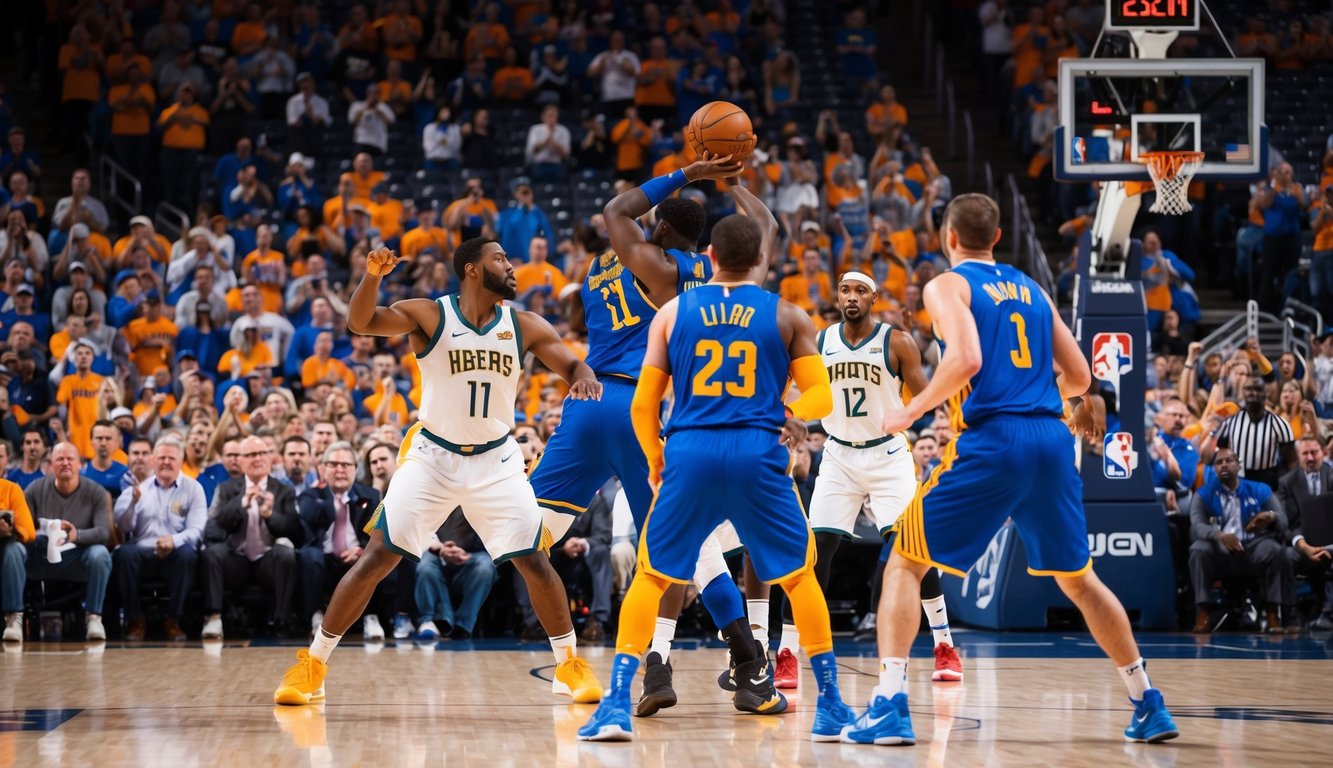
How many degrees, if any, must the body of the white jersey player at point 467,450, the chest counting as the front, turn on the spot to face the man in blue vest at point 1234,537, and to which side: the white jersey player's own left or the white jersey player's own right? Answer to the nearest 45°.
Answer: approximately 135° to the white jersey player's own left

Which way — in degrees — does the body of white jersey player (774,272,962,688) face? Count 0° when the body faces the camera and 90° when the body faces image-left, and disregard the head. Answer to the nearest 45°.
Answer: approximately 0°

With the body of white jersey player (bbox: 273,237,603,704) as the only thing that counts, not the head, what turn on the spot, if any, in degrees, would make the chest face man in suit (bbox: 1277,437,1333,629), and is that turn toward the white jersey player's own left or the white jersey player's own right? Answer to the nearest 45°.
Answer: approximately 135° to the white jersey player's own left

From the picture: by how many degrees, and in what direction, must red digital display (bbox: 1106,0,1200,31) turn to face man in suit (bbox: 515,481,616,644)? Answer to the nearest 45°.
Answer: approximately 90° to its right

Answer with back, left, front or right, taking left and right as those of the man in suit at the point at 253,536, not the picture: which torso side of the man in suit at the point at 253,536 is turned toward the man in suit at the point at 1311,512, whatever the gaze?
left

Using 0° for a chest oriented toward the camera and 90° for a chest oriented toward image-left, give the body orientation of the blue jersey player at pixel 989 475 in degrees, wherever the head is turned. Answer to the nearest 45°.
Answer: approximately 135°

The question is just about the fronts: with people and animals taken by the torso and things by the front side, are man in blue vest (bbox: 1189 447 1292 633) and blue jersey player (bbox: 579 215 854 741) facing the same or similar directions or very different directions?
very different directions

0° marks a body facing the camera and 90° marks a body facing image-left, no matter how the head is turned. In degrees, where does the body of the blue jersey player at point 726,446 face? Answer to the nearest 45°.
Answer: approximately 180°

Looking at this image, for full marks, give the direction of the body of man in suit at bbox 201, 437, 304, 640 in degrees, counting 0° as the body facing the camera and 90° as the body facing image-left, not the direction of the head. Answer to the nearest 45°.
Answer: approximately 0°
